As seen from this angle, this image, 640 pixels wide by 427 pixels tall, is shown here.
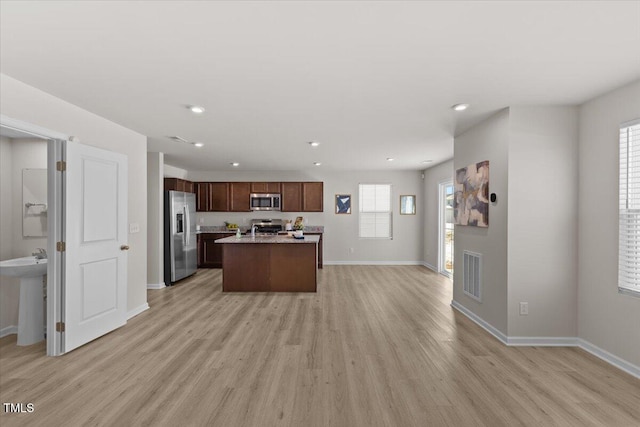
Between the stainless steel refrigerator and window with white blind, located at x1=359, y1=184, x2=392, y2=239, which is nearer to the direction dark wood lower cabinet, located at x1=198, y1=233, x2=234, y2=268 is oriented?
the stainless steel refrigerator

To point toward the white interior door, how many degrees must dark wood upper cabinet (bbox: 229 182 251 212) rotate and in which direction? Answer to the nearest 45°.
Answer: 0° — it already faces it

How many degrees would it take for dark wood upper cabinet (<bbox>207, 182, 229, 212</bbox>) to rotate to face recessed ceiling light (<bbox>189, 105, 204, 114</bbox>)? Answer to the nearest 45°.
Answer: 0° — it already faces it

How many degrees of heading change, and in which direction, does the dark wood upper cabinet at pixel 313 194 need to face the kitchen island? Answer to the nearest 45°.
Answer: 0° — it already faces it

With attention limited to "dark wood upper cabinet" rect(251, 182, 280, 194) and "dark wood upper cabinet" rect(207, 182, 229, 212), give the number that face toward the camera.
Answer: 2

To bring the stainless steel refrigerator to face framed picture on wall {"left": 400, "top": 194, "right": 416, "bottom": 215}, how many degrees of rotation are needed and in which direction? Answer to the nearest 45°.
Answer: approximately 45° to its left

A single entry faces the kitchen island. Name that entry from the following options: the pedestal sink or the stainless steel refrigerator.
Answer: the stainless steel refrigerator

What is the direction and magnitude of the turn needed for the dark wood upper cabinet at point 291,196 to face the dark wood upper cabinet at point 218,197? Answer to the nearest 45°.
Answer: approximately 90° to its right
